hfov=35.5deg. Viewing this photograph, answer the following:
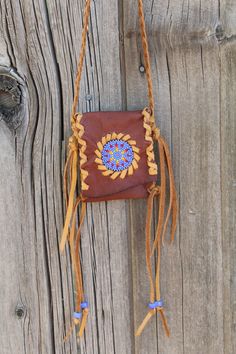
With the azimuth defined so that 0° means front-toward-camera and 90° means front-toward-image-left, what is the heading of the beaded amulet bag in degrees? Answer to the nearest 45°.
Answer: approximately 0°
